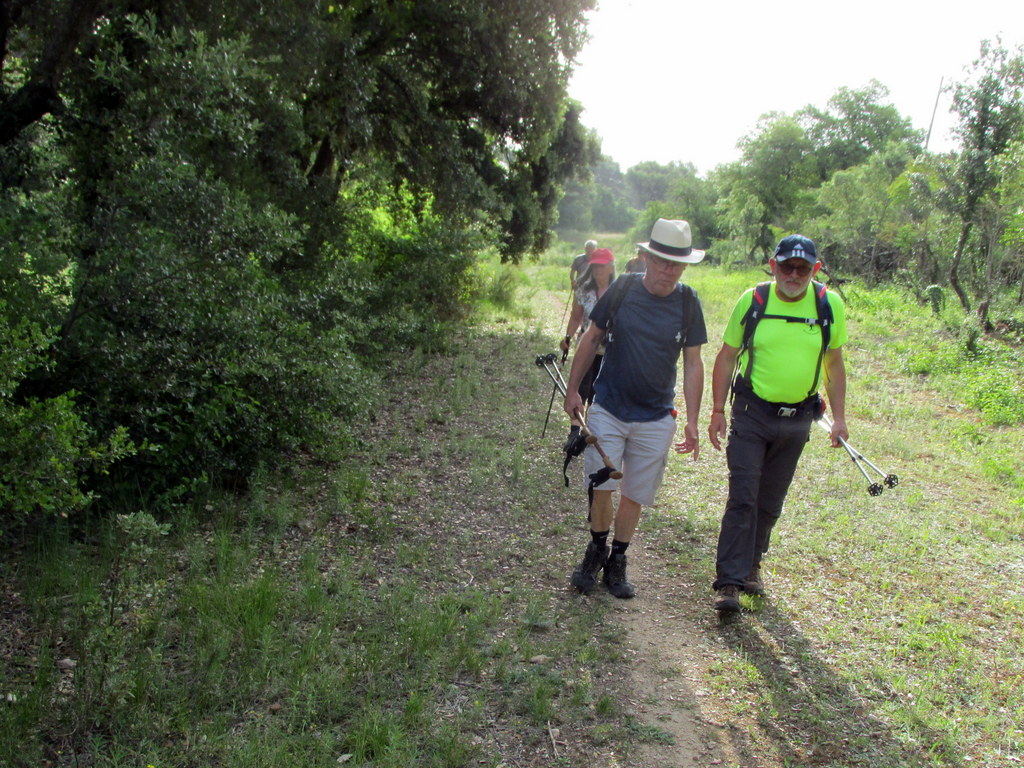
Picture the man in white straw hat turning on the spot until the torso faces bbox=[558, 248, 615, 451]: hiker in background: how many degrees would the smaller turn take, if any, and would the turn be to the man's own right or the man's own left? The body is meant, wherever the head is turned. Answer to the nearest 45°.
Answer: approximately 180°

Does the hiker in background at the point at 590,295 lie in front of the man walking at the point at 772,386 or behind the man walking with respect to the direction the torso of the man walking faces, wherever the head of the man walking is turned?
behind

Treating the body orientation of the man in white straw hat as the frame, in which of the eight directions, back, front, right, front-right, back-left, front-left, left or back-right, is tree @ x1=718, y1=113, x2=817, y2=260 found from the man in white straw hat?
back

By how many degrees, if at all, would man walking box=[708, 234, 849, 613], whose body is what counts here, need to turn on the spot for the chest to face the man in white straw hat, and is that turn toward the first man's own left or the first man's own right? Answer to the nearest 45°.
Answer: approximately 90° to the first man's own right

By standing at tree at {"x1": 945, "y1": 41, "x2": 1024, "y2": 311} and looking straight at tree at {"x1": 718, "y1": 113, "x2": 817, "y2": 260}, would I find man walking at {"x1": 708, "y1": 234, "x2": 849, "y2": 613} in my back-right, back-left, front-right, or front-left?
back-left

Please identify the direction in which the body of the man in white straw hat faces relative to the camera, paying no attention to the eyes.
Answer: toward the camera

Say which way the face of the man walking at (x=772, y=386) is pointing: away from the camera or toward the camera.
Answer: toward the camera

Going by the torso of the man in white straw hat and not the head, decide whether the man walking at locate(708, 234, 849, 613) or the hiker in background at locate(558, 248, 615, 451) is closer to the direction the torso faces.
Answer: the man walking

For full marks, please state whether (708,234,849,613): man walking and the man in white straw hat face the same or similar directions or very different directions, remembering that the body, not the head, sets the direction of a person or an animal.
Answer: same or similar directions

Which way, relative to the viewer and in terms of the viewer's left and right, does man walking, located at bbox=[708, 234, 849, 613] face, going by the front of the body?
facing the viewer

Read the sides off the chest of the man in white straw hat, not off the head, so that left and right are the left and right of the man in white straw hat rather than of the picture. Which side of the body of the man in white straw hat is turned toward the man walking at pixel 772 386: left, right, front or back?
left

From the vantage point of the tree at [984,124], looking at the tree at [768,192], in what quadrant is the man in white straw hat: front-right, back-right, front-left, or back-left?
back-left

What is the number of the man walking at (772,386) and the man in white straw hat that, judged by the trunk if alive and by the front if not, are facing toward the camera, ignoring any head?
2

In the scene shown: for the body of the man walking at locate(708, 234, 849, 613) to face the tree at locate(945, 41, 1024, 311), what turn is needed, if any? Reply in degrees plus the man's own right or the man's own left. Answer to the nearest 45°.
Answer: approximately 180°
